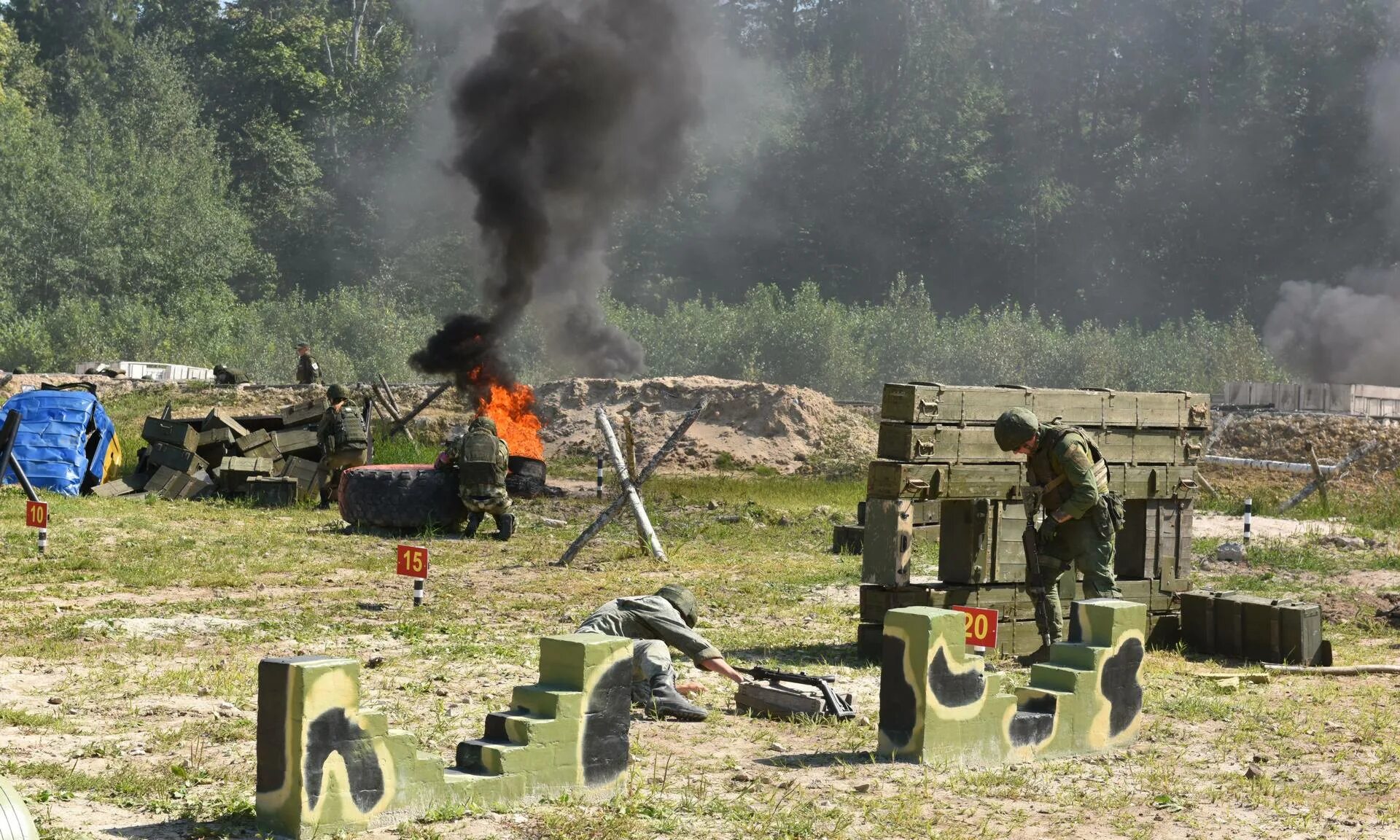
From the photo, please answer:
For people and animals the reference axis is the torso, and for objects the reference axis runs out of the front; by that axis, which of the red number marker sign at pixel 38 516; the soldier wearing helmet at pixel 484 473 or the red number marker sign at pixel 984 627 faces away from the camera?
the soldier wearing helmet

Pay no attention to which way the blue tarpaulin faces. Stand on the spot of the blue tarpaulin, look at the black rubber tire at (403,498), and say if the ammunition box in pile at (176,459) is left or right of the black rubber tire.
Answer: left

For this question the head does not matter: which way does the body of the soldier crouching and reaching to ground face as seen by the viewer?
to the viewer's right

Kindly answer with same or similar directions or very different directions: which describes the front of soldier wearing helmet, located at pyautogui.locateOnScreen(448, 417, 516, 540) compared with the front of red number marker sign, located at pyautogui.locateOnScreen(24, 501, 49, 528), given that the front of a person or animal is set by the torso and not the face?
very different directions

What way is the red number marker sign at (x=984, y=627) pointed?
toward the camera

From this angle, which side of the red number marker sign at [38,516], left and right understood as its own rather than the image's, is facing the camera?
front

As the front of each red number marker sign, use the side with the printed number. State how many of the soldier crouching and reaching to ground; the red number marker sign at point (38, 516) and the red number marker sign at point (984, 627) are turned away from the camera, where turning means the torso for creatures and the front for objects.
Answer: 0

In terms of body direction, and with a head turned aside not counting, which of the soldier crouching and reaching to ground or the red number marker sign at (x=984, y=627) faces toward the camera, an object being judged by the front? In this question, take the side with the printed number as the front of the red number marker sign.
the red number marker sign

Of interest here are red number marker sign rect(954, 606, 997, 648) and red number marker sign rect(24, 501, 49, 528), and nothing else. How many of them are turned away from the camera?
0

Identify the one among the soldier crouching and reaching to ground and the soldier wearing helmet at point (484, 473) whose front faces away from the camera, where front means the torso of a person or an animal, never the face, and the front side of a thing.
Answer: the soldier wearing helmet

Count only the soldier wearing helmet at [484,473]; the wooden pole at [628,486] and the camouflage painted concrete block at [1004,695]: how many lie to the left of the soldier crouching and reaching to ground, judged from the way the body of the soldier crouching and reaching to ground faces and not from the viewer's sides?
2

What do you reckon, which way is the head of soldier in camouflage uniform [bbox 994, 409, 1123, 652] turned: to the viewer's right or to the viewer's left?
to the viewer's left

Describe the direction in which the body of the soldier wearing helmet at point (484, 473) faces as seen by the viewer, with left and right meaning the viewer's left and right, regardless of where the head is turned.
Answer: facing away from the viewer

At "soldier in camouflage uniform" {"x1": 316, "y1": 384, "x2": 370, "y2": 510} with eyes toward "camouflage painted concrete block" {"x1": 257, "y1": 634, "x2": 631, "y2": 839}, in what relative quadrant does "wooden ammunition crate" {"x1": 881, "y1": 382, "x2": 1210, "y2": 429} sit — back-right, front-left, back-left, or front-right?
front-left

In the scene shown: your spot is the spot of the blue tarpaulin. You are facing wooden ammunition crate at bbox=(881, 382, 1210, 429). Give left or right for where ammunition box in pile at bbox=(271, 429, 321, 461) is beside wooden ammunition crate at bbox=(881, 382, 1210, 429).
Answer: left
